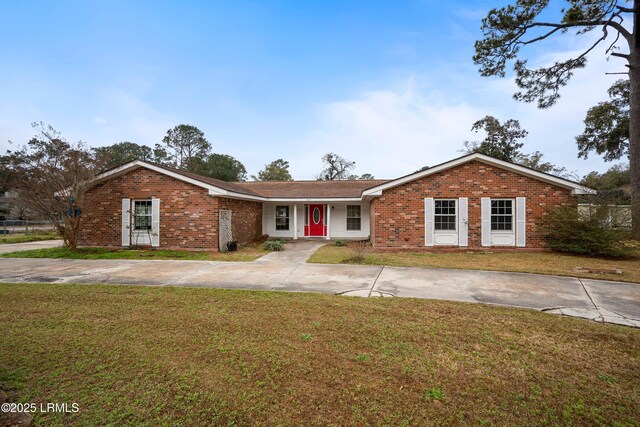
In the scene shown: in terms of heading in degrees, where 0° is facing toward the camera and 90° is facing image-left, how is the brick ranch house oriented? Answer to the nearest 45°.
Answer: approximately 0°

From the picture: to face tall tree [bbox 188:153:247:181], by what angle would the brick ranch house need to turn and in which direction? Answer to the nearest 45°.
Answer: approximately 135° to its right

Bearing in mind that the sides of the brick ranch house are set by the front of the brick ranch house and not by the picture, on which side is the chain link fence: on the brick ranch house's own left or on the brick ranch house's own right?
on the brick ranch house's own right

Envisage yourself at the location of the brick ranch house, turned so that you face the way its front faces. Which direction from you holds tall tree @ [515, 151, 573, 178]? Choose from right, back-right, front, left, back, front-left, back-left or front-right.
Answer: back-left

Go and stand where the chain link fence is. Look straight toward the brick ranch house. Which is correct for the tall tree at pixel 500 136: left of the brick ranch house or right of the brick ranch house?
left

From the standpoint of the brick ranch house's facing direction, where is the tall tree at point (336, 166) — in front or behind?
behind

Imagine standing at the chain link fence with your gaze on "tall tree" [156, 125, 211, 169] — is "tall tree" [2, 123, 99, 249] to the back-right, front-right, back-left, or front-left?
back-right

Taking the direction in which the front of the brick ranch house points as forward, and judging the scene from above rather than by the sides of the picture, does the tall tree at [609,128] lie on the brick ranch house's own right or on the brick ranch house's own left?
on the brick ranch house's own left

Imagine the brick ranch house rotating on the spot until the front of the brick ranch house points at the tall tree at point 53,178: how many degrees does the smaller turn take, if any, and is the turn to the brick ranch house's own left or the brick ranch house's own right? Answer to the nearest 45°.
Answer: approximately 90° to the brick ranch house's own right
